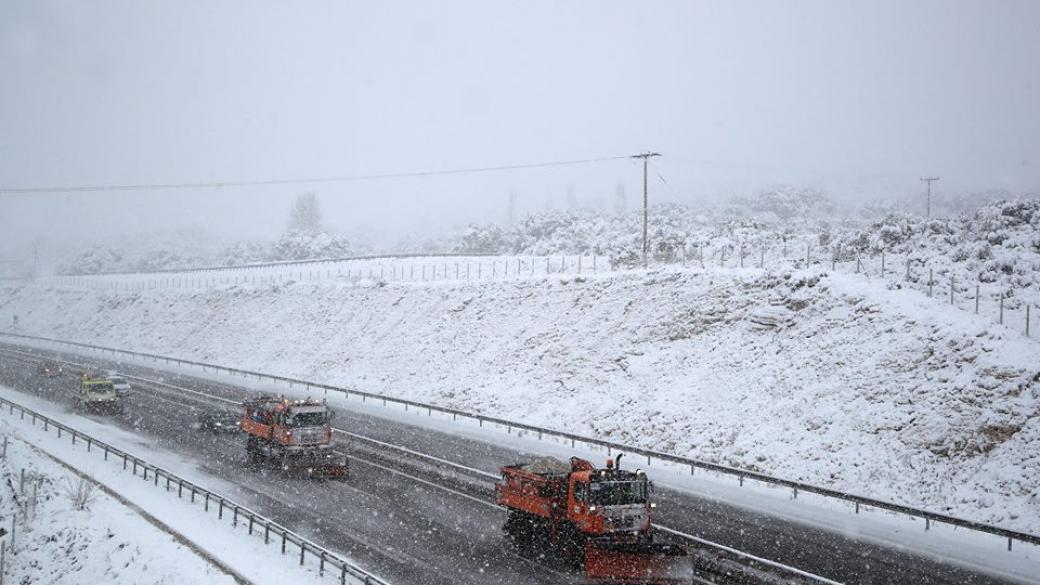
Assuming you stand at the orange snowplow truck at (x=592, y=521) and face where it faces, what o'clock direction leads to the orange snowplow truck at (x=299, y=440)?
the orange snowplow truck at (x=299, y=440) is roughly at 6 o'clock from the orange snowplow truck at (x=592, y=521).

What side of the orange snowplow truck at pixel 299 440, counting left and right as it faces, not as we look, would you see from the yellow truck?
back

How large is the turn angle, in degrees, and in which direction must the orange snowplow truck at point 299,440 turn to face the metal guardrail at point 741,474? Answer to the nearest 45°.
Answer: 0° — it already faces it

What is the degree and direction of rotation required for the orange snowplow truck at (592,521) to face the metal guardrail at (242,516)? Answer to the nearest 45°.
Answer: approximately 135° to its right

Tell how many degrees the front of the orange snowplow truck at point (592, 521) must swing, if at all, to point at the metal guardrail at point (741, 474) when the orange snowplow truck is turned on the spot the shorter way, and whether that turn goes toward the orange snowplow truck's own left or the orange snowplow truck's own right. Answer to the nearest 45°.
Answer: approximately 90° to the orange snowplow truck's own left

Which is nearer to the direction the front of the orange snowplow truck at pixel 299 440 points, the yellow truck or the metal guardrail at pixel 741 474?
the metal guardrail

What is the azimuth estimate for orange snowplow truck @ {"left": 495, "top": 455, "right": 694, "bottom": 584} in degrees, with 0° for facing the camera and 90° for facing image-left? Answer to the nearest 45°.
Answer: approximately 315°

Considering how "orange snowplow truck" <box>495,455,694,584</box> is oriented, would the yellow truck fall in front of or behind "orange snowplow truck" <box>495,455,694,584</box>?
behind

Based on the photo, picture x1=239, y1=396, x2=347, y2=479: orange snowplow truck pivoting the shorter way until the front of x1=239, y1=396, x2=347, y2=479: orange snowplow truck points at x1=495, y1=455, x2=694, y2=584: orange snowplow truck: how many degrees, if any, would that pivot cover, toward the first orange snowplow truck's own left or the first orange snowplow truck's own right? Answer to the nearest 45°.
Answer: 0° — it already faces it
